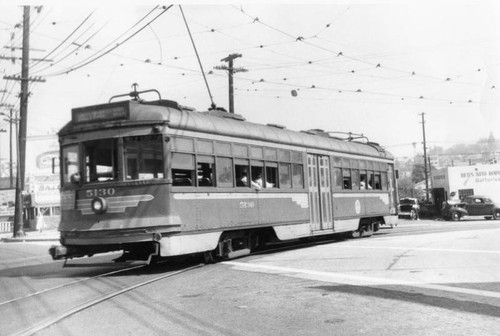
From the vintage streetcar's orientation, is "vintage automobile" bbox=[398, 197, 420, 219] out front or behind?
behind

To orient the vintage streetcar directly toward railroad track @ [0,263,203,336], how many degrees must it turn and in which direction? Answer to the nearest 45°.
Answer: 0° — it already faces it

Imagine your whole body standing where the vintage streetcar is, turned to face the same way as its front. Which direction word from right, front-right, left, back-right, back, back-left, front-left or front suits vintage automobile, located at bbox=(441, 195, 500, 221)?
back

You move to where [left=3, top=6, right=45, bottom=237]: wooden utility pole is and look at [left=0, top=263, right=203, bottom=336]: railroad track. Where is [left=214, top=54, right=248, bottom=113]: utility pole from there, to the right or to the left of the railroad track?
left

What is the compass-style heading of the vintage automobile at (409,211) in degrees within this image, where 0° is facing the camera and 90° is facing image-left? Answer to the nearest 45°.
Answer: approximately 45°

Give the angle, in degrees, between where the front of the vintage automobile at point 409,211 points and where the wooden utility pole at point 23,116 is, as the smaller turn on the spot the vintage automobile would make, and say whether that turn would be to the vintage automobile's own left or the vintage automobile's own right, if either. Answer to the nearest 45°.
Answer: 0° — it already faces it
